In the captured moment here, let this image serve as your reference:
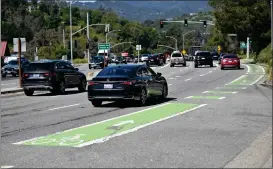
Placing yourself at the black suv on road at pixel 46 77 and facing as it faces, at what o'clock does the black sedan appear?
The black sedan is roughly at 4 o'clock from the black suv on road.

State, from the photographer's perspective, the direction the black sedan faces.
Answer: facing away from the viewer and to the right of the viewer

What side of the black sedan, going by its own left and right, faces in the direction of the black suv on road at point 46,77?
left

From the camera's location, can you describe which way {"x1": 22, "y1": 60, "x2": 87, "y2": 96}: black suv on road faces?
facing away from the viewer and to the right of the viewer
